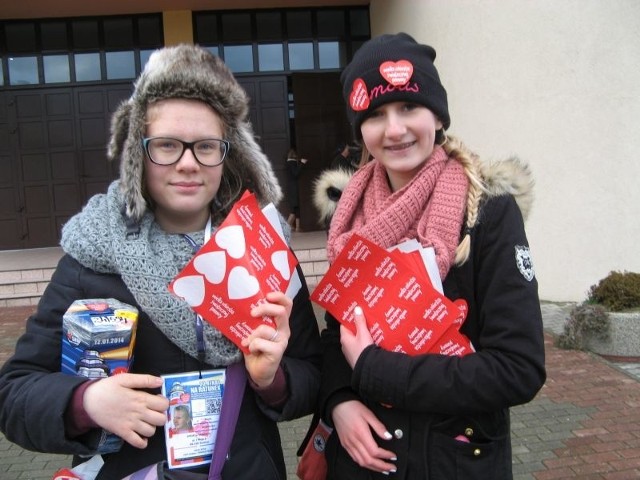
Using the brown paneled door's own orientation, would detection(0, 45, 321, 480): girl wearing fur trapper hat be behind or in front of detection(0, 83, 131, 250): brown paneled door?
in front

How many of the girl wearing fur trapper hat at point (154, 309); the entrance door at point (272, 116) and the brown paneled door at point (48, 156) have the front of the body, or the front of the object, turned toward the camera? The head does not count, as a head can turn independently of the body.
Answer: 3

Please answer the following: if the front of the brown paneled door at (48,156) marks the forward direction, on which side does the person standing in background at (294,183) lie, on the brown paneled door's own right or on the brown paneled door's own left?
on the brown paneled door's own left

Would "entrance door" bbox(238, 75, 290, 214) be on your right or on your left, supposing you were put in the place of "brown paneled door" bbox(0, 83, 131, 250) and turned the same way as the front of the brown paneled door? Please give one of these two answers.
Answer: on your left

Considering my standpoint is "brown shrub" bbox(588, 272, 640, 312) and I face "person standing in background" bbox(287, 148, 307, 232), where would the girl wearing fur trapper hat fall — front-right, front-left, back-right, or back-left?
back-left

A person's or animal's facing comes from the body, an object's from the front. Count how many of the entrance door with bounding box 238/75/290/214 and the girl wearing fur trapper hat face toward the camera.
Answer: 2

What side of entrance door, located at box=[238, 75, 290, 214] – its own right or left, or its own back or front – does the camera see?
front

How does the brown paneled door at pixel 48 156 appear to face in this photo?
toward the camera

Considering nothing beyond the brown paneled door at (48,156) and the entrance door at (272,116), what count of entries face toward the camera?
2

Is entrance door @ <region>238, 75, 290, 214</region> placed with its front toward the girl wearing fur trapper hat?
yes

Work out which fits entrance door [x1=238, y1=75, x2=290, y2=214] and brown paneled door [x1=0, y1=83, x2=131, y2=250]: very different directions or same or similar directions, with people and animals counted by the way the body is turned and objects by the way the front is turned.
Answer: same or similar directions

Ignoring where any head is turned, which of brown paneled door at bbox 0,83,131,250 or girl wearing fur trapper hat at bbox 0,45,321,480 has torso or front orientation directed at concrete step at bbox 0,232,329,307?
the brown paneled door

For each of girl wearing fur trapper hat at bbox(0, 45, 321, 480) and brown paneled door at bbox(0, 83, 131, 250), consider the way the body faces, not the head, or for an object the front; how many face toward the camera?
2
